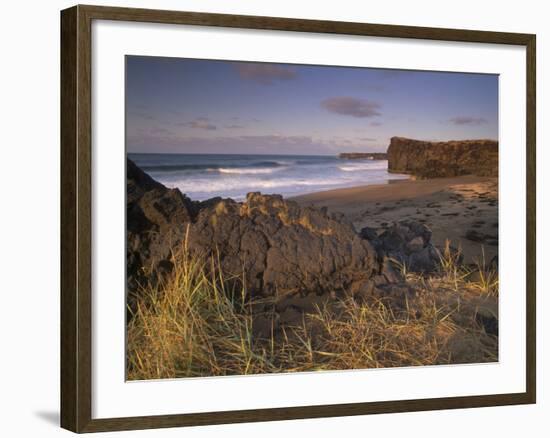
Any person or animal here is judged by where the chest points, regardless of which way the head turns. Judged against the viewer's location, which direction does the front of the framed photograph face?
facing the viewer and to the right of the viewer
